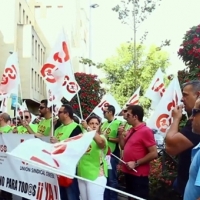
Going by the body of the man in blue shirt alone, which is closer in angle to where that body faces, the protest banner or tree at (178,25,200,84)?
the protest banner

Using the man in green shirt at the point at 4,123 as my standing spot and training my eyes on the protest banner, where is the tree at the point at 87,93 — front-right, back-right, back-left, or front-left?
back-left

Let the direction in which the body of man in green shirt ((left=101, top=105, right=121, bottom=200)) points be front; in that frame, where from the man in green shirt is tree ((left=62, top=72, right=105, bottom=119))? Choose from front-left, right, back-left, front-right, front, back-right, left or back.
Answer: back-right

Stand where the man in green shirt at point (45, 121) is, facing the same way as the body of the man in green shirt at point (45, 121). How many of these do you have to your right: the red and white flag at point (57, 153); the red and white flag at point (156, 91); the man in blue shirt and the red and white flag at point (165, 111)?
0

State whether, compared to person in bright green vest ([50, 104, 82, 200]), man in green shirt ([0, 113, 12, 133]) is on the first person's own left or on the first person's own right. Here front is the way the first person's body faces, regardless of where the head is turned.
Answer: on the first person's own right

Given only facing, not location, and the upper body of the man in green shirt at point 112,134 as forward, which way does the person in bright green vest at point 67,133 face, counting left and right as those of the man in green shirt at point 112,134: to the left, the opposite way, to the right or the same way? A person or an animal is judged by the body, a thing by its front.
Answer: the same way

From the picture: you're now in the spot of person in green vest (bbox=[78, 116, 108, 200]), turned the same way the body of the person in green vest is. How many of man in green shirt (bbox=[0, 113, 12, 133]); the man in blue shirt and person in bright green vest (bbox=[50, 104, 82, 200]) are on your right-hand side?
2

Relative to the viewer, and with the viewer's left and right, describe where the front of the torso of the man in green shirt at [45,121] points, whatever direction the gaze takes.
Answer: facing the viewer and to the left of the viewer

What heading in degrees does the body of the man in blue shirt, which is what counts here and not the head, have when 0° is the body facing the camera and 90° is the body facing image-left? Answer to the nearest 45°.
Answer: approximately 90°

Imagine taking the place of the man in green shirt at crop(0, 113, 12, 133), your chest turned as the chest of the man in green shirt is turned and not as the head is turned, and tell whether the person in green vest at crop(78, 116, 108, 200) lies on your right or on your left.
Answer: on your left
